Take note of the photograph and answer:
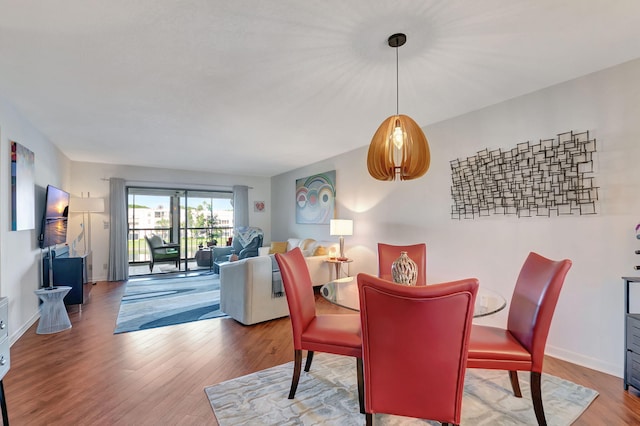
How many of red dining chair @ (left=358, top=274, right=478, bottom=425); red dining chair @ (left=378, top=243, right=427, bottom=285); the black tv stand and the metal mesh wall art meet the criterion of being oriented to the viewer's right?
1

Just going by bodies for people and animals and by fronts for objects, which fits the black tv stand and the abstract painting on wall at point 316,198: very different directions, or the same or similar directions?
very different directions

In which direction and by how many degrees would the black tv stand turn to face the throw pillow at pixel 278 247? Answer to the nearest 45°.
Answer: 0° — it already faces it

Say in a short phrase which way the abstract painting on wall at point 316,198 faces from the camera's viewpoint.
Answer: facing the viewer and to the left of the viewer

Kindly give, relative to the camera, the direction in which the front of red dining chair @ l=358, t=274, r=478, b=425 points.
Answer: facing away from the viewer

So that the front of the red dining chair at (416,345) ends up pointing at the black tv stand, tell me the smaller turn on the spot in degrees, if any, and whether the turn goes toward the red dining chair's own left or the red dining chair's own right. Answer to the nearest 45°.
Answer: approximately 90° to the red dining chair's own left

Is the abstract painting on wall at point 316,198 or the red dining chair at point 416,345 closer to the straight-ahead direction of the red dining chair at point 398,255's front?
the red dining chair

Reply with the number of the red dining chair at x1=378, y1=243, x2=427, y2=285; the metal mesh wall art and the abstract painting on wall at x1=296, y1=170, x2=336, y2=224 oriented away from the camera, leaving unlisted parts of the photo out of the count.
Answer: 0

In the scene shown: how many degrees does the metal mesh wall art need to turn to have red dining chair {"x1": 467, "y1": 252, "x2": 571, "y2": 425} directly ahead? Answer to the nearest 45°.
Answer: approximately 45° to its left

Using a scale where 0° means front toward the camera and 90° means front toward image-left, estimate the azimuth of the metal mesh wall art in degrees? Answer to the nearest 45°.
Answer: approximately 45°

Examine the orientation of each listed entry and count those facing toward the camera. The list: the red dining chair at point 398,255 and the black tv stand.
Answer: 1

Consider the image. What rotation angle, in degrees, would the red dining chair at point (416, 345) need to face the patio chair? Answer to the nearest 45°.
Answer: approximately 45° to its left

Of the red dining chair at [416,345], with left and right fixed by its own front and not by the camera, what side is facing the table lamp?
front

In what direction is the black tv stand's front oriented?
to the viewer's right

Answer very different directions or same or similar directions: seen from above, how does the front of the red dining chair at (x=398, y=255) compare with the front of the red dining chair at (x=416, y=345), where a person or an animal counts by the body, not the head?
very different directions

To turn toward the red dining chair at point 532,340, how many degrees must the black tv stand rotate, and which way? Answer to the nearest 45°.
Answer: approximately 90° to its right
